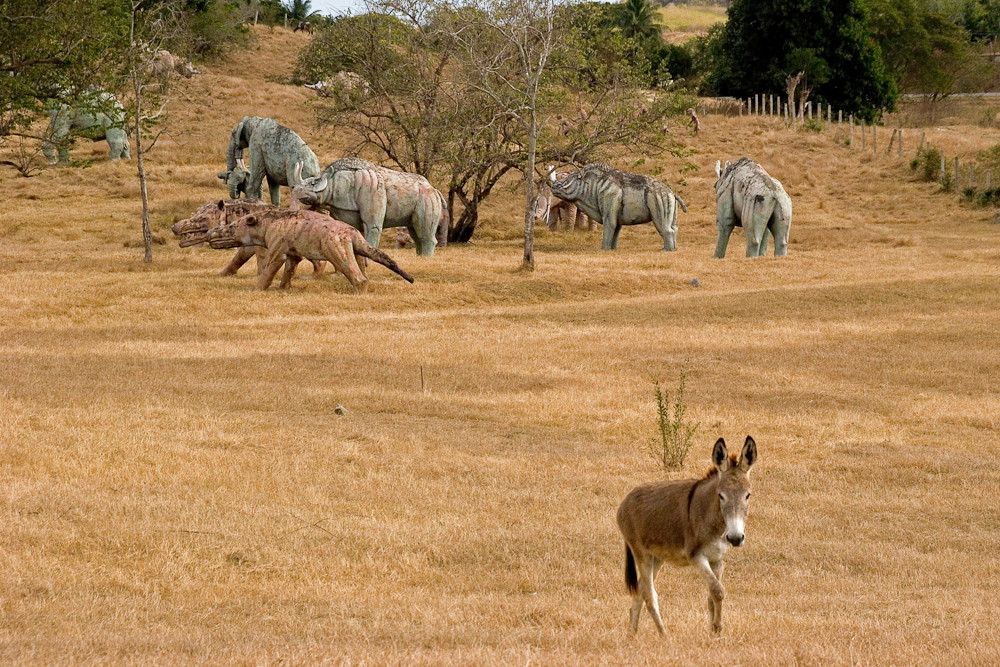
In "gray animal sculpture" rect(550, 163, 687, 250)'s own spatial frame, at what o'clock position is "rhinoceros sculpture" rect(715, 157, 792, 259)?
The rhinoceros sculpture is roughly at 7 o'clock from the gray animal sculpture.

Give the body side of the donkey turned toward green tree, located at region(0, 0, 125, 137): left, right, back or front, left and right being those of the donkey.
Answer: back

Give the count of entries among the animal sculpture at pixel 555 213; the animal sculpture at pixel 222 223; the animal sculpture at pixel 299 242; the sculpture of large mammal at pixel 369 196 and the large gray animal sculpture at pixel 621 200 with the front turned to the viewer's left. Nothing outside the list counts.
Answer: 5

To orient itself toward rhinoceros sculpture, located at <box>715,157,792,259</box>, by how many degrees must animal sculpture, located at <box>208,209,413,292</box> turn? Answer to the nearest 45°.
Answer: approximately 135° to its right

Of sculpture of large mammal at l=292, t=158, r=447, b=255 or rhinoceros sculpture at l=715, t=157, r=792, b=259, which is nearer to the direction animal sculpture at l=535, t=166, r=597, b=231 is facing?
the sculpture of large mammal

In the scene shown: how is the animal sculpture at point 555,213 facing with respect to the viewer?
to the viewer's left

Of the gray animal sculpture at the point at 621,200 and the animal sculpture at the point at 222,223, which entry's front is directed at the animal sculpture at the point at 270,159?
the gray animal sculpture

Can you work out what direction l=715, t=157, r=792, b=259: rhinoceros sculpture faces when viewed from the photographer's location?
facing away from the viewer and to the left of the viewer

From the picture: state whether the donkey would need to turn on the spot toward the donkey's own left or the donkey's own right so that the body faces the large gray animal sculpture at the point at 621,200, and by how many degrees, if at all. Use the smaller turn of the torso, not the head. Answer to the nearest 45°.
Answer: approximately 135° to the donkey's own left

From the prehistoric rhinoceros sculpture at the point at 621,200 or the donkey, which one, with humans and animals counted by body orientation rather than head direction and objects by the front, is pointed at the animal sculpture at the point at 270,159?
the prehistoric rhinoceros sculpture

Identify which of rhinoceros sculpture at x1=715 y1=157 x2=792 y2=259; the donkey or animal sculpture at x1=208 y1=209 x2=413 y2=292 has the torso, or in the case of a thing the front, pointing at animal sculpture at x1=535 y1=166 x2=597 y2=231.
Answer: the rhinoceros sculpture

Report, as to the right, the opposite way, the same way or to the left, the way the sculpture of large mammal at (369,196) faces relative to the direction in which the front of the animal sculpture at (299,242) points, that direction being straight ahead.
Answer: the same way

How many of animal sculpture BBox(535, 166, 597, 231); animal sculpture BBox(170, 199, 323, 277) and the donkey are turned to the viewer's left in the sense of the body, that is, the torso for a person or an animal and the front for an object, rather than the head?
2

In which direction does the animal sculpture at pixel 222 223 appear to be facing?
to the viewer's left

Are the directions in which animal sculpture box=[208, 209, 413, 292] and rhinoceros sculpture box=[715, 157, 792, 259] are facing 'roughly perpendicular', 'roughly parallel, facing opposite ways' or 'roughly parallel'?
roughly perpendicular

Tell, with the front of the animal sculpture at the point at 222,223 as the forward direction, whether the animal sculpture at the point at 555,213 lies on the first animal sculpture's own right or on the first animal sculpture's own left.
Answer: on the first animal sculpture's own right

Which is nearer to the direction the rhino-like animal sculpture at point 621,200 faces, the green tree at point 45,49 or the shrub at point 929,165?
the green tree

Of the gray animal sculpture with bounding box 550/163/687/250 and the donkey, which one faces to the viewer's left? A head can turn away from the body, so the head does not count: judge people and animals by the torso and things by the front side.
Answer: the gray animal sculpture

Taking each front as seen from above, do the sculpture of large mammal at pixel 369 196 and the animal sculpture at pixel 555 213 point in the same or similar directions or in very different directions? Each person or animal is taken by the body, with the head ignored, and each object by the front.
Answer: same or similar directions

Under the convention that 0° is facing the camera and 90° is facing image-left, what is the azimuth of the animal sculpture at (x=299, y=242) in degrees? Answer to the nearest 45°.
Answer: approximately 90°

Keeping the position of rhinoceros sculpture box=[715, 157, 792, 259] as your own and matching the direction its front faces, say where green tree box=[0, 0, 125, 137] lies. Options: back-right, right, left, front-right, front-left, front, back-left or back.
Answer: left
